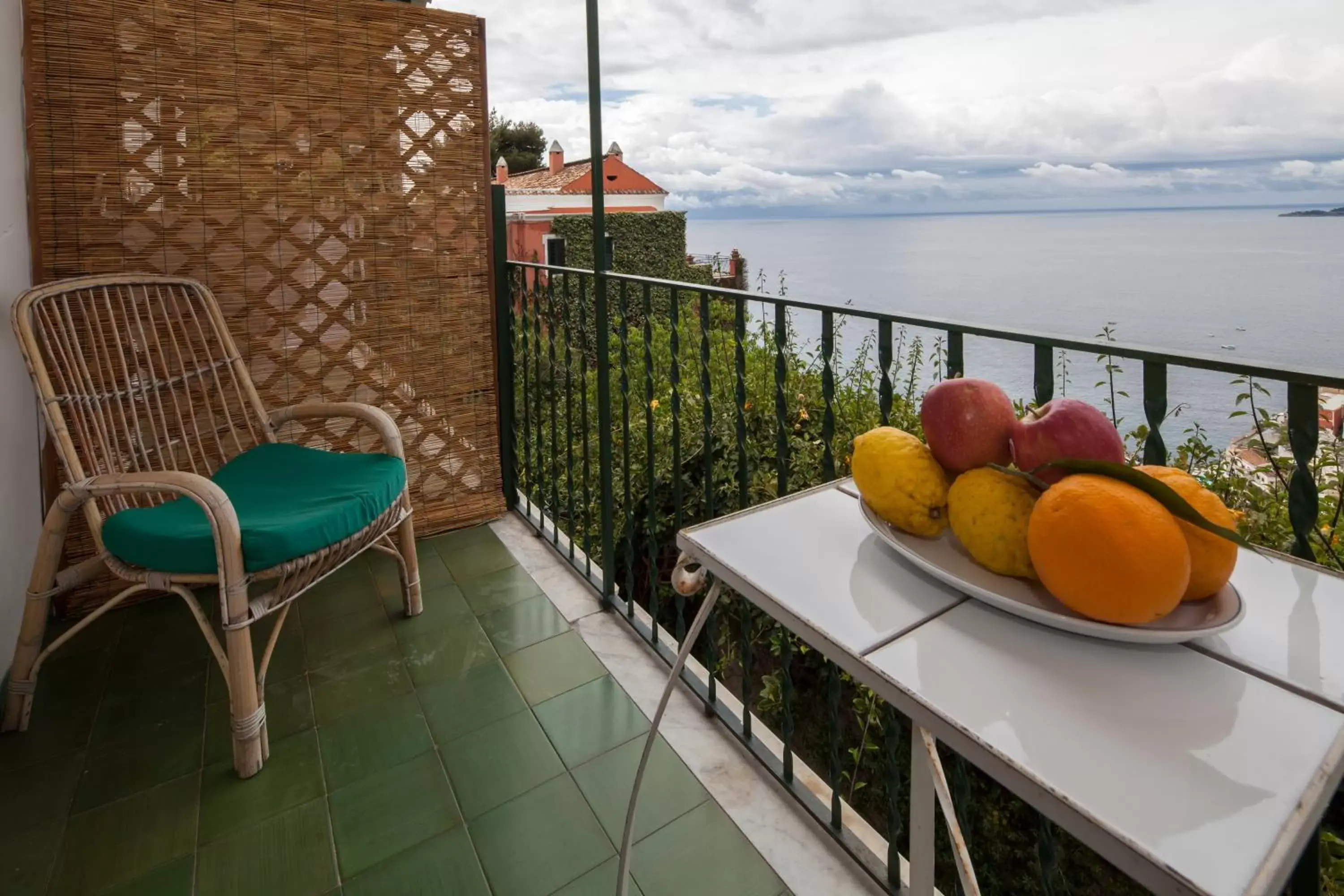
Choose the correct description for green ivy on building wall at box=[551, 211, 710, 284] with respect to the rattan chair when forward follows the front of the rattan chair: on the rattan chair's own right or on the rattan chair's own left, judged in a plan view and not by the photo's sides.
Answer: on the rattan chair's own left

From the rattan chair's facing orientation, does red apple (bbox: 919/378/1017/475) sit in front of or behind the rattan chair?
in front

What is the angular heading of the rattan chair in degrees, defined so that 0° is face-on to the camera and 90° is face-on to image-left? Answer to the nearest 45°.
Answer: approximately 315°

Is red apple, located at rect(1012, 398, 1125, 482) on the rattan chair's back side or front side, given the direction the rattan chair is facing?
on the front side
